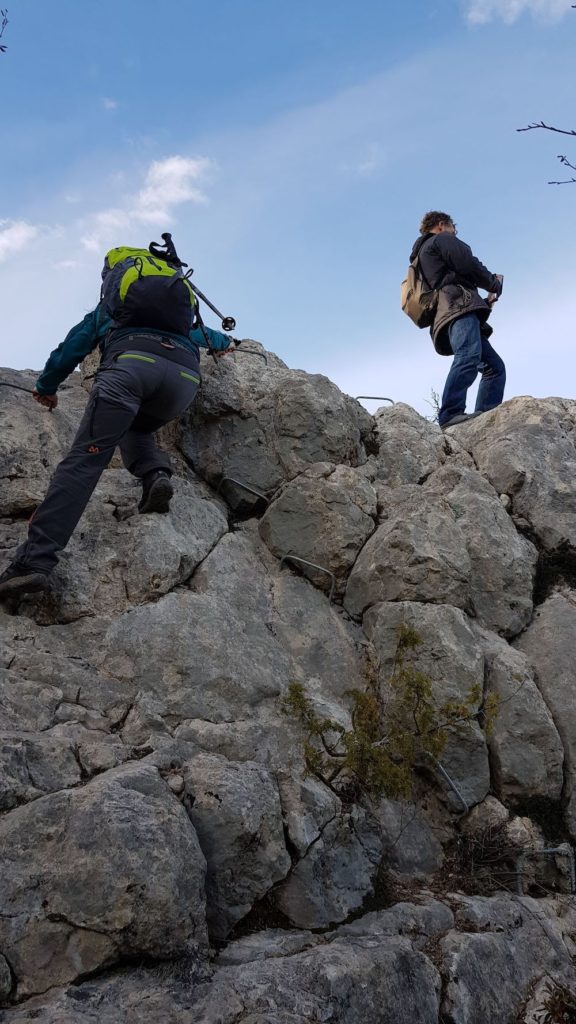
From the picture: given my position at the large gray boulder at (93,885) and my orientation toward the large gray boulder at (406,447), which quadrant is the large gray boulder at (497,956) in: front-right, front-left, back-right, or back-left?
front-right

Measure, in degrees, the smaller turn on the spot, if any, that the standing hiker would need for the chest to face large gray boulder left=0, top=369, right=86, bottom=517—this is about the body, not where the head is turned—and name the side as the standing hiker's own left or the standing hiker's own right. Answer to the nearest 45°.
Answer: approximately 135° to the standing hiker's own right

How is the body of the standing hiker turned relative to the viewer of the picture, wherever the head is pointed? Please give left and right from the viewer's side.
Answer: facing to the right of the viewer

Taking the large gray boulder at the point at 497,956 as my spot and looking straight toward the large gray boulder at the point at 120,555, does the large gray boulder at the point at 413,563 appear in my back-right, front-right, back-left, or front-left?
front-right
